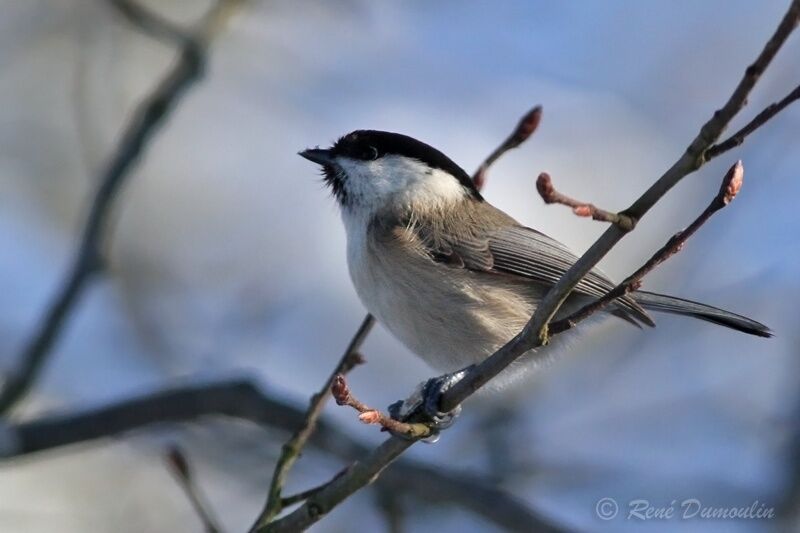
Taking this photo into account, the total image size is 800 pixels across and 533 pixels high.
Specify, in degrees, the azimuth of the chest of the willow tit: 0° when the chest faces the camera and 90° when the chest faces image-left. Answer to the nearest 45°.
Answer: approximately 90°
